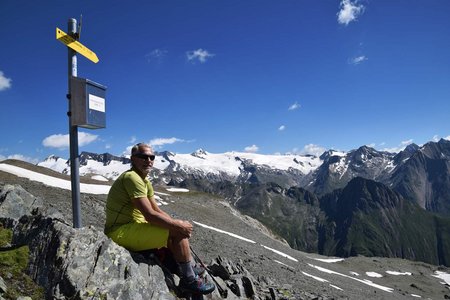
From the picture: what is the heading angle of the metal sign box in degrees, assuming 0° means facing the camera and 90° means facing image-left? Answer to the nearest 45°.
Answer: approximately 315°

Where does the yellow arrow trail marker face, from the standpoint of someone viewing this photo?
facing the viewer and to the right of the viewer

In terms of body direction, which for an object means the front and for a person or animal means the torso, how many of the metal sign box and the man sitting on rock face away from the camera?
0

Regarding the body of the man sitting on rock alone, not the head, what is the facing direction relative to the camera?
to the viewer's right
